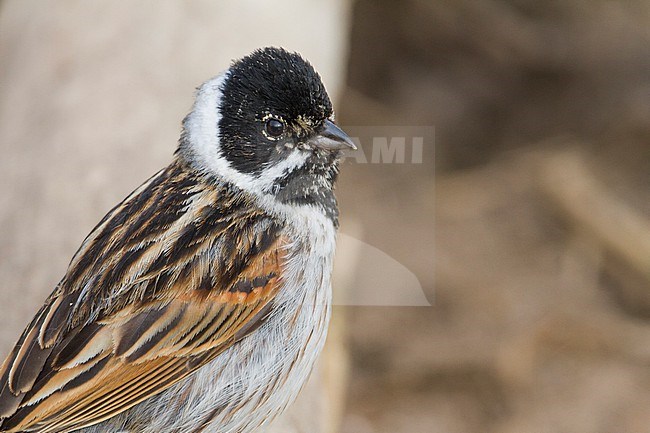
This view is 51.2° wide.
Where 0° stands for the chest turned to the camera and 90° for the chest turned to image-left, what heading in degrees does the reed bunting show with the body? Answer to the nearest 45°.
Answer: approximately 270°
